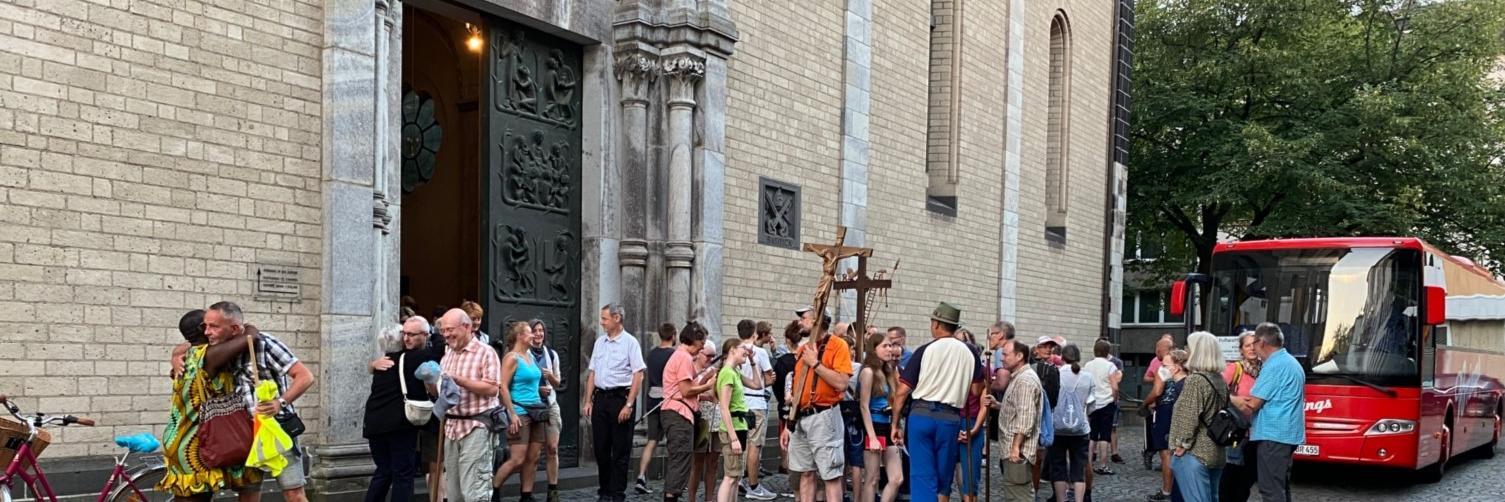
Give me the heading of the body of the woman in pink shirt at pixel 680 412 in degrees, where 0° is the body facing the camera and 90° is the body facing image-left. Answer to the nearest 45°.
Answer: approximately 270°

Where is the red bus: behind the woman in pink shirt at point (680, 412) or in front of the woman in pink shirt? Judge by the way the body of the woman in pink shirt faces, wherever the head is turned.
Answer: in front

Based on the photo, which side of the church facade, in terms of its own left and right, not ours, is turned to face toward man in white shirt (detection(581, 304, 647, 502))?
front

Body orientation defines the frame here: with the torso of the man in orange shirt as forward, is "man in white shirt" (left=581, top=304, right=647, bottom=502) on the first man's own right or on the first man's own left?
on the first man's own right

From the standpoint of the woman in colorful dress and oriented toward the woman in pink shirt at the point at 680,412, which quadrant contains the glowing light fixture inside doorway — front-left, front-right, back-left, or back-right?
front-left

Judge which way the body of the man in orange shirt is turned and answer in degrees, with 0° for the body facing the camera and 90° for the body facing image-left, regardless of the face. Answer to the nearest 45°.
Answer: approximately 45°

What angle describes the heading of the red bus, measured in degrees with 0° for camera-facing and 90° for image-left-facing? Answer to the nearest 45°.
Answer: approximately 45°

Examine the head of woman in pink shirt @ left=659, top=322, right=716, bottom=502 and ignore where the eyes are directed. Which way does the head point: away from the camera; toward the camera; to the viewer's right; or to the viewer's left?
to the viewer's right

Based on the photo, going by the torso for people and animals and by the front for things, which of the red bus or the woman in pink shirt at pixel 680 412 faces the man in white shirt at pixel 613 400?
the red bus

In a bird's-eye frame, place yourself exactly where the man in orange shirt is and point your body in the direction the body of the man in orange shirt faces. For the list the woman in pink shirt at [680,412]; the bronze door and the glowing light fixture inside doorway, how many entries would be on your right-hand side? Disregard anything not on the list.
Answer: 3

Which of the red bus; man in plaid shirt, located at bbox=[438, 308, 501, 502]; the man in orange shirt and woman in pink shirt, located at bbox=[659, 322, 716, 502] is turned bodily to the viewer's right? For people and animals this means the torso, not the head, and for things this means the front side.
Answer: the woman in pink shirt

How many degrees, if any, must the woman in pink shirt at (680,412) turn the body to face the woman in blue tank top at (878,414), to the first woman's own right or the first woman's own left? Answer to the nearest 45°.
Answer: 0° — they already face them
